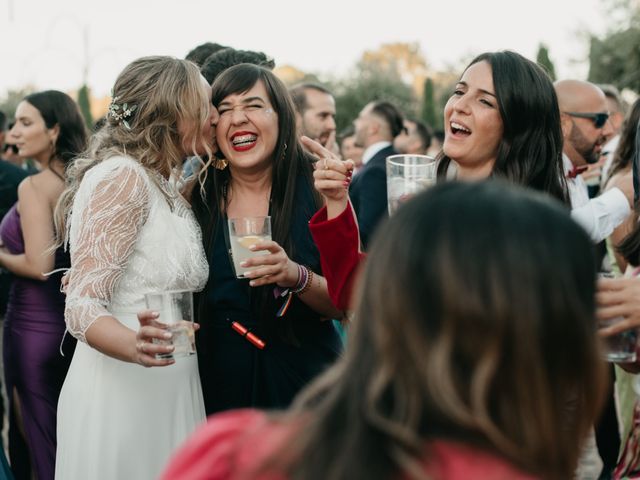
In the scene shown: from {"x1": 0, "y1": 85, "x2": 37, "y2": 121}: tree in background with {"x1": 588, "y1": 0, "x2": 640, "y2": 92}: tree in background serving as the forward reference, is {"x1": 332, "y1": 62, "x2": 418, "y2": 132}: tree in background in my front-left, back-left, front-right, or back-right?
front-left

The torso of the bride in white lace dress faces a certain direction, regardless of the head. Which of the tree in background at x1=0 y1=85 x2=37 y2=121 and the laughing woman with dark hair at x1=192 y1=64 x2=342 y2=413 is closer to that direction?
the laughing woman with dark hair

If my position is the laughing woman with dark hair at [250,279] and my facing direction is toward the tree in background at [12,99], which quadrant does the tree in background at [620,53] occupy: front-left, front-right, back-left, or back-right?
front-right

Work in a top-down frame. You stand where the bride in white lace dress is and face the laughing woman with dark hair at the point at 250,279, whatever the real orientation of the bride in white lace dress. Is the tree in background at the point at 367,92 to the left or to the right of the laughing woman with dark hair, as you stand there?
left

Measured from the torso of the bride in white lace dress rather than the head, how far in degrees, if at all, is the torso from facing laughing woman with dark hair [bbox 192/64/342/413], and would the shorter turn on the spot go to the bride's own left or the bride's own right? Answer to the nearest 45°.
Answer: approximately 45° to the bride's own left

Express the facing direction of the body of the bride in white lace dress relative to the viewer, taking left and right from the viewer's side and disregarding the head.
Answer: facing to the right of the viewer

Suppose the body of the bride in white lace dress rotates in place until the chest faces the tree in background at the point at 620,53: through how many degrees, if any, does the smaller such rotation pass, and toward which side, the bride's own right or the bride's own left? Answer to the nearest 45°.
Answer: approximately 45° to the bride's own left

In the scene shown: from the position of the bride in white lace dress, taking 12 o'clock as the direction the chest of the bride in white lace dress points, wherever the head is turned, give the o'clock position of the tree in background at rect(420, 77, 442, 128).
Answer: The tree in background is roughly at 10 o'clock from the bride in white lace dress.

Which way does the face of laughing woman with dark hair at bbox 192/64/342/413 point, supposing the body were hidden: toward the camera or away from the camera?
toward the camera

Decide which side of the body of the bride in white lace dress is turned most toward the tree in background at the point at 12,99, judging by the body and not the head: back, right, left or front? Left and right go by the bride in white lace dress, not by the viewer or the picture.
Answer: left

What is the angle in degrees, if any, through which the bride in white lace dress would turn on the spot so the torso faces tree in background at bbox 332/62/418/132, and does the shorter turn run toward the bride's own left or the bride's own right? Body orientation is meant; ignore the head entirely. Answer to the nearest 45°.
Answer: approximately 90° to the bride's own left
